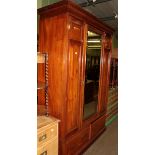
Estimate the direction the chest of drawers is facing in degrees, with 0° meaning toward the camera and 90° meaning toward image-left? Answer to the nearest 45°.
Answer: approximately 315°

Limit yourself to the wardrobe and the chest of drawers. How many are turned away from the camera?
0
